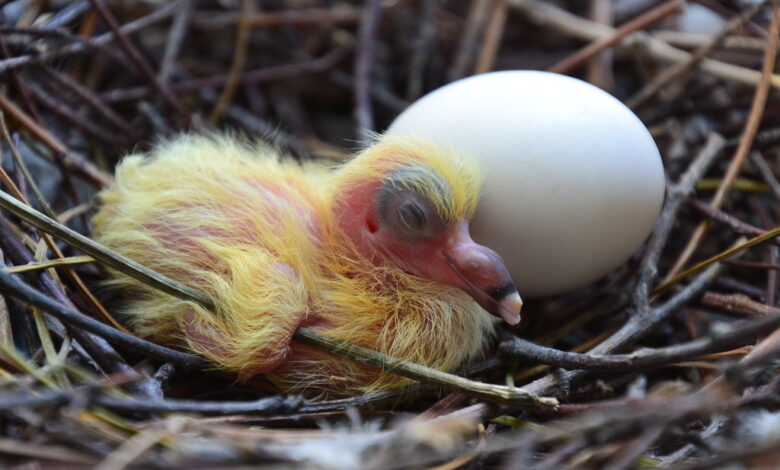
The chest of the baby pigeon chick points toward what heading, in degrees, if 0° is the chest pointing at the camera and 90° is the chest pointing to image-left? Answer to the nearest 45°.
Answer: approximately 270°
